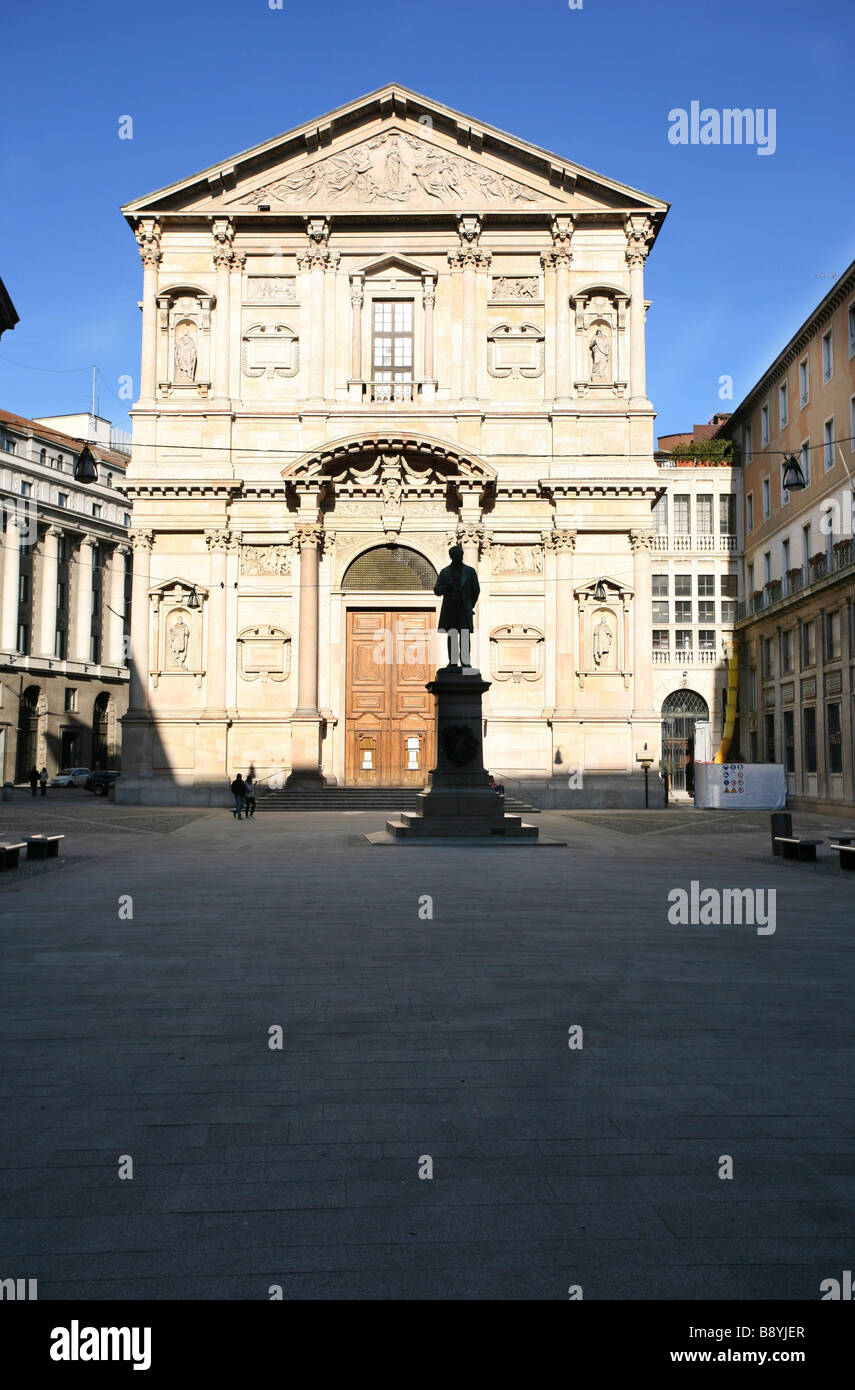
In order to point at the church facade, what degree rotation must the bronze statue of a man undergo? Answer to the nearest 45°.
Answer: approximately 180°

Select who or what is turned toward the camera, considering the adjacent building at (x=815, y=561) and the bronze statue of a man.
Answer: the bronze statue of a man

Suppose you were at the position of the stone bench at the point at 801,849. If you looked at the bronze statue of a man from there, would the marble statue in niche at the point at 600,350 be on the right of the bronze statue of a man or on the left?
right

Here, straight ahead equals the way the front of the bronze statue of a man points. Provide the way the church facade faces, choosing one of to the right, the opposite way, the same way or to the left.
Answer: the same way

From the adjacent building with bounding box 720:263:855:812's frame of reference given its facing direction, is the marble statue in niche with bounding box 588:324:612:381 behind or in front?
in front

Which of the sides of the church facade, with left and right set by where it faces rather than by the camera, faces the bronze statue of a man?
front

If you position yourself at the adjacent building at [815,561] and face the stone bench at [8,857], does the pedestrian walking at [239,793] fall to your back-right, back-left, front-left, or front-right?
front-right

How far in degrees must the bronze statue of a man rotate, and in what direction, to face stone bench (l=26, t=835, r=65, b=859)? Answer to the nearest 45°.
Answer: approximately 45° to its right

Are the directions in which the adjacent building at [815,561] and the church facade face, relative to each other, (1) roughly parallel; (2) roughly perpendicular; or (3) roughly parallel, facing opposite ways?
roughly perpendicular

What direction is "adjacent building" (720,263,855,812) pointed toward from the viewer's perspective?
to the viewer's left

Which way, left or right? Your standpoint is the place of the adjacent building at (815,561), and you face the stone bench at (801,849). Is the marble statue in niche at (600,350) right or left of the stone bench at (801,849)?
right

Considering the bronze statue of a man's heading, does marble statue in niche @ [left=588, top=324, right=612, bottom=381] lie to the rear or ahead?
to the rear

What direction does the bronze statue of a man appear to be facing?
toward the camera

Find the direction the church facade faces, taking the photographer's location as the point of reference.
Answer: facing the viewer

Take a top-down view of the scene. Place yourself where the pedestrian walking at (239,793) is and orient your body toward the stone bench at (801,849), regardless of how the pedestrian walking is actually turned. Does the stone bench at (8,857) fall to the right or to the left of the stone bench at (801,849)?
right

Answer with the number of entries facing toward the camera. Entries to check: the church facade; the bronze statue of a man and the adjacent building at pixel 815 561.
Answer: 2

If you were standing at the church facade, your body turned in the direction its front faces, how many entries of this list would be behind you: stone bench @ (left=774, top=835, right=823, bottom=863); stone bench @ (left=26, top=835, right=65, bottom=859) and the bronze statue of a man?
0

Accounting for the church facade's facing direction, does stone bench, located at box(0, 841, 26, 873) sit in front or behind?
in front
